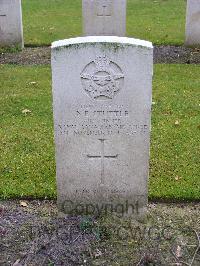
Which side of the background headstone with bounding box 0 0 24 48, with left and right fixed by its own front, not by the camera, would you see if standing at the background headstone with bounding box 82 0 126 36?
left

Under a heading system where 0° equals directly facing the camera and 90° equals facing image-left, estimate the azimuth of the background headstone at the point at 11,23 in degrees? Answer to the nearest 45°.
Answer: approximately 0°

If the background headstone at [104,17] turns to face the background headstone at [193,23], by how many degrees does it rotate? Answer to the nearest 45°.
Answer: approximately 90° to its left

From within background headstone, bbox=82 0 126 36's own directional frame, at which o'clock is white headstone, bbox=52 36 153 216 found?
The white headstone is roughly at 12 o'clock from the background headstone.

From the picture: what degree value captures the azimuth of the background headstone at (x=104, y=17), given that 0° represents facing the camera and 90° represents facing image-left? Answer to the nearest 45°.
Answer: approximately 0°

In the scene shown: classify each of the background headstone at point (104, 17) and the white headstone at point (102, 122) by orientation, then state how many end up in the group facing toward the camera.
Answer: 2

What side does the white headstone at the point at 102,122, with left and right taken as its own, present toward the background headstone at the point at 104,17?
back

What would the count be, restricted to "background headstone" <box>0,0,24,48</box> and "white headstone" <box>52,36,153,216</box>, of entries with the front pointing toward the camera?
2

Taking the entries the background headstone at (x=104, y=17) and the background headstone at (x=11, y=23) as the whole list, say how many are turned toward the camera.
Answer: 2

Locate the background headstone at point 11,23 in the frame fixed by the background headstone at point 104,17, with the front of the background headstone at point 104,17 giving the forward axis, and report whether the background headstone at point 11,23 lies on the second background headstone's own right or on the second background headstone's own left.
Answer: on the second background headstone's own right

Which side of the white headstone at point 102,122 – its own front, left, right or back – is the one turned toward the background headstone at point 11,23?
back

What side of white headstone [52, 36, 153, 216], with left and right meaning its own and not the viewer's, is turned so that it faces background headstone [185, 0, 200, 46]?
back
